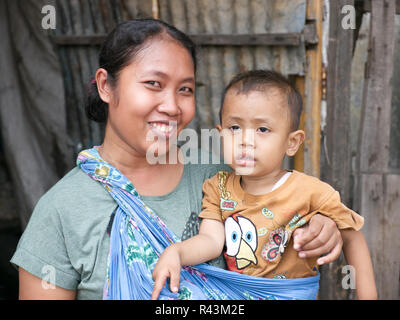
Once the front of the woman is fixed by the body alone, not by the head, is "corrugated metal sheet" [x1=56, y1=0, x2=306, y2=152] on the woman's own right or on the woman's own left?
on the woman's own left

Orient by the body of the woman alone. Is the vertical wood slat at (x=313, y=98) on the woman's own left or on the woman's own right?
on the woman's own left

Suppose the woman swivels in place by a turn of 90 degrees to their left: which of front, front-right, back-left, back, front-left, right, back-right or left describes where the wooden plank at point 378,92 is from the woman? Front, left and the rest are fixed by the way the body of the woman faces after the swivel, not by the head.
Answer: front

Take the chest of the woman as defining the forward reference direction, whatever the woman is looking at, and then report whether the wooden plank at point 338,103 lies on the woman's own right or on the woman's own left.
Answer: on the woman's own left

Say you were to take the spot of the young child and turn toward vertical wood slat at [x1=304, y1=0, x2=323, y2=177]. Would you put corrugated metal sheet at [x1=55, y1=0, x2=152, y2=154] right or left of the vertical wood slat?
left

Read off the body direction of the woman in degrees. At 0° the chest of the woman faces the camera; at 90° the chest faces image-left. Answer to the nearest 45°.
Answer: approximately 315°

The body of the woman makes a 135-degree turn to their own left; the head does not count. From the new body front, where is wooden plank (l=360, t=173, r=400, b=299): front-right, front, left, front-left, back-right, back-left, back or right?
front-right
